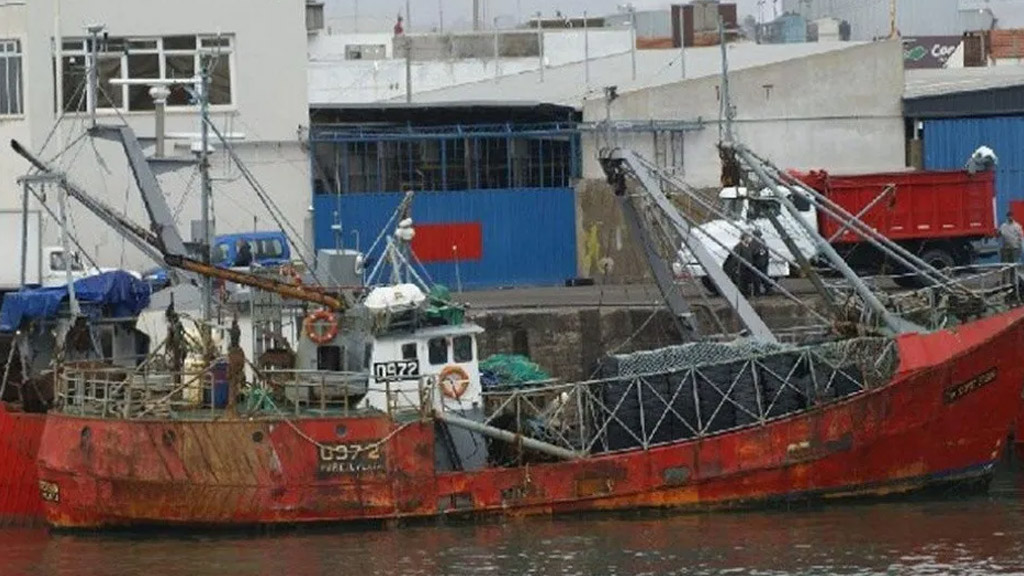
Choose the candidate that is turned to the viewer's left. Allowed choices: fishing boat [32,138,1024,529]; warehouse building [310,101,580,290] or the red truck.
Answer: the red truck

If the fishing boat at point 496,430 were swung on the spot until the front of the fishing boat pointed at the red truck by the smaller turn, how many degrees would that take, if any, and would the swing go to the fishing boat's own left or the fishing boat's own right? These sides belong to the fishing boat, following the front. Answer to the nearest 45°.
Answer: approximately 45° to the fishing boat's own left

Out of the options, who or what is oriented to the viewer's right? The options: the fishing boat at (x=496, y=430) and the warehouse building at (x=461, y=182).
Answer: the fishing boat

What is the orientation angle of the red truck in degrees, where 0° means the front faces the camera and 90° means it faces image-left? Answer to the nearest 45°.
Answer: approximately 90°

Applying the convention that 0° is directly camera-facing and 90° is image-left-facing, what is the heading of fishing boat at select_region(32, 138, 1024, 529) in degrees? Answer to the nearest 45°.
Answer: approximately 270°

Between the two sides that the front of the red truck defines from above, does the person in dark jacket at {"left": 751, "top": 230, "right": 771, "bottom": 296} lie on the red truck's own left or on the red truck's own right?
on the red truck's own left

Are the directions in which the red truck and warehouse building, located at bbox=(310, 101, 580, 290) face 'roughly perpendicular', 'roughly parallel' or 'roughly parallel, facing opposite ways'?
roughly perpendicular

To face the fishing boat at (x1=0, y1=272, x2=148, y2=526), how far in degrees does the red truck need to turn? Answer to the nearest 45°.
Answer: approximately 45° to its left

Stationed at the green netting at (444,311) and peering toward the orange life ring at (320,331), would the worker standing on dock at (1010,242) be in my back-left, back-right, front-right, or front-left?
back-right

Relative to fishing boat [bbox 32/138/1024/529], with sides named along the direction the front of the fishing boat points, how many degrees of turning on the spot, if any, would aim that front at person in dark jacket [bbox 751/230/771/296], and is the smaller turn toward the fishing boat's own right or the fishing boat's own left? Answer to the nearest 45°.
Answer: approximately 45° to the fishing boat's own left
